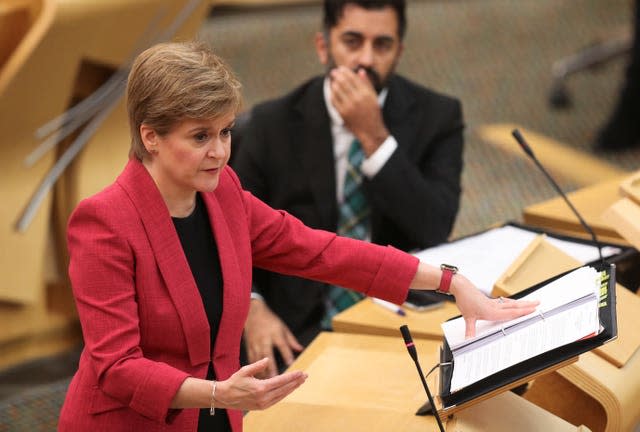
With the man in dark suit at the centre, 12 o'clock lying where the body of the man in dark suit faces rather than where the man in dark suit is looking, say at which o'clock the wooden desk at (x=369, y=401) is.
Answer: The wooden desk is roughly at 12 o'clock from the man in dark suit.

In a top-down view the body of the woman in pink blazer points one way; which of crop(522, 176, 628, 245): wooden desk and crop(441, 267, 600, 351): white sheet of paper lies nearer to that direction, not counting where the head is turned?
the white sheet of paper

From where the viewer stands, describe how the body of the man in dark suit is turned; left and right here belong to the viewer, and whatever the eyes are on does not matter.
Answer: facing the viewer

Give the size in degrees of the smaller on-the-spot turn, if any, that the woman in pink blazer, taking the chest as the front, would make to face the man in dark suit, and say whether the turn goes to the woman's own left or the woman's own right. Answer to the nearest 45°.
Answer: approximately 135° to the woman's own left

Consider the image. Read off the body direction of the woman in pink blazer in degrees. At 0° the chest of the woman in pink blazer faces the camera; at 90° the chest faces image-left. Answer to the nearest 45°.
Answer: approximately 315°

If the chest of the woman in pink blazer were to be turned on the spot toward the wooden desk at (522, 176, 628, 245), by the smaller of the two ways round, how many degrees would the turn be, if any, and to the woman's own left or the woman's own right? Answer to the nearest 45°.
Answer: approximately 90° to the woman's own left

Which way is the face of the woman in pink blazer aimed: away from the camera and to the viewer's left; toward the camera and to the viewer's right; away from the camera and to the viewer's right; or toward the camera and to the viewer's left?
toward the camera and to the viewer's right

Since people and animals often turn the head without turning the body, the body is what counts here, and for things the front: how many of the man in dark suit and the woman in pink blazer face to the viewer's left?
0

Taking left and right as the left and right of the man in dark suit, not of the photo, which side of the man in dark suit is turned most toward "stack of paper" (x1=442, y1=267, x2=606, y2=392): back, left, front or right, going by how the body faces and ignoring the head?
front

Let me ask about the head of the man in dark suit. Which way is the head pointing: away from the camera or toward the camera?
toward the camera

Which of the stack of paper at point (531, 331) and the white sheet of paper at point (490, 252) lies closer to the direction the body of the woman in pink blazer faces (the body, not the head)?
the stack of paper

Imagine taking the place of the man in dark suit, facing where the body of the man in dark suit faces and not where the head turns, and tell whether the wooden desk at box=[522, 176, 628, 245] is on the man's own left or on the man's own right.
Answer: on the man's own left
